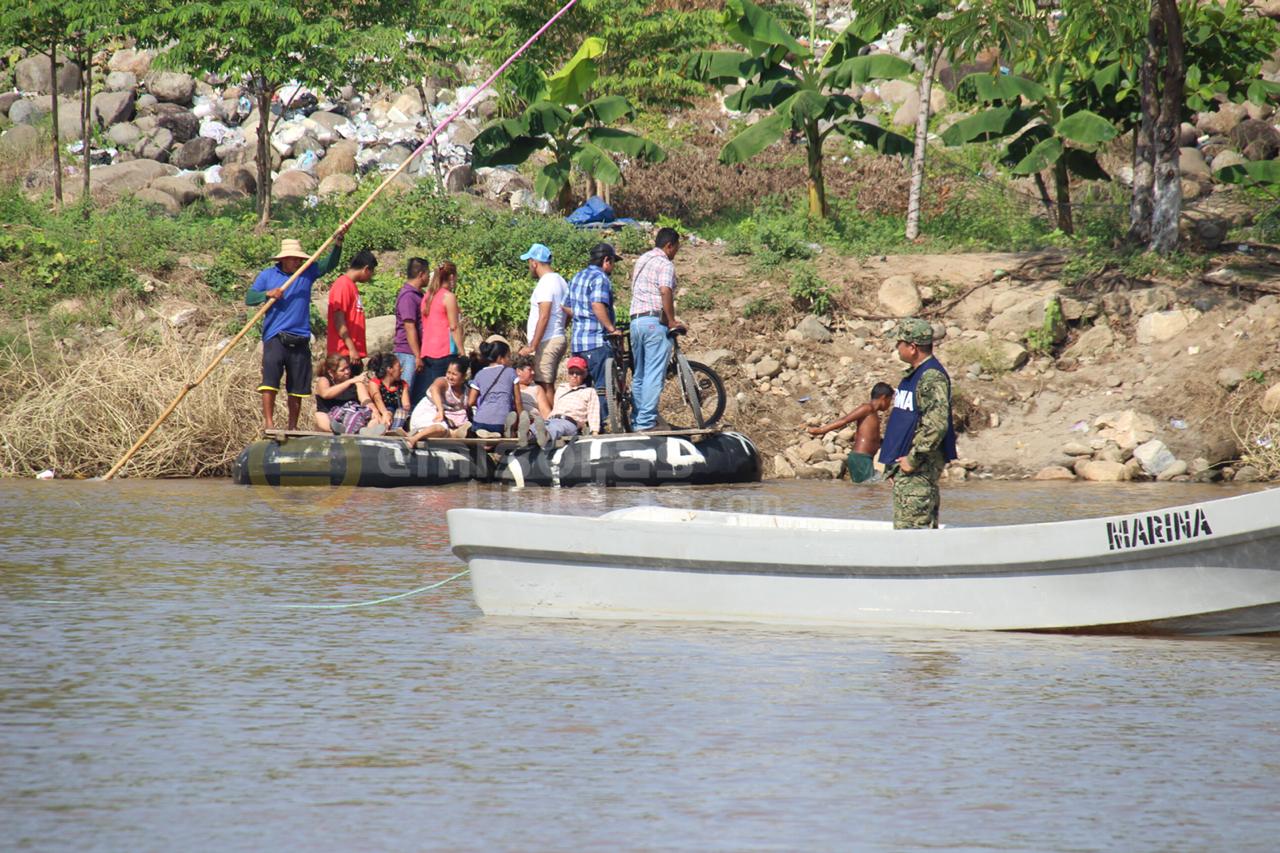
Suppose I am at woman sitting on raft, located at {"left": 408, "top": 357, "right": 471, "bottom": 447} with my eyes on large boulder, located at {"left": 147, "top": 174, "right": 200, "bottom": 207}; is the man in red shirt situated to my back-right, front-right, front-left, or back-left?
front-left

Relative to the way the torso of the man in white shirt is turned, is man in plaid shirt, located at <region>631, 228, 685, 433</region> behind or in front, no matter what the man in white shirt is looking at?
behind

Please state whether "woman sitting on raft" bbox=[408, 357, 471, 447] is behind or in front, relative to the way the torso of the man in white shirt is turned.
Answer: in front

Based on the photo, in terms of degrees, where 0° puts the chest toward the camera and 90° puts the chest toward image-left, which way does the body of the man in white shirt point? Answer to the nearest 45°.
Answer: approximately 90°

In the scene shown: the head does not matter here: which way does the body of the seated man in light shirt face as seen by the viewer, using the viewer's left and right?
facing the viewer and to the left of the viewer

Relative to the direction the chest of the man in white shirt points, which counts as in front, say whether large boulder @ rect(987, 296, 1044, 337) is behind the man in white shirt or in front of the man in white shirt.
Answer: behind

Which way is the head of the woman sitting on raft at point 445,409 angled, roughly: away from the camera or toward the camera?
toward the camera

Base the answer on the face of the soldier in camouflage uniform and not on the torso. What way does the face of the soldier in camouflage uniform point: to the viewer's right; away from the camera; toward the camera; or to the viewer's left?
to the viewer's left

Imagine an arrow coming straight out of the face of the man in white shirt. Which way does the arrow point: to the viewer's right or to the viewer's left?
to the viewer's left
